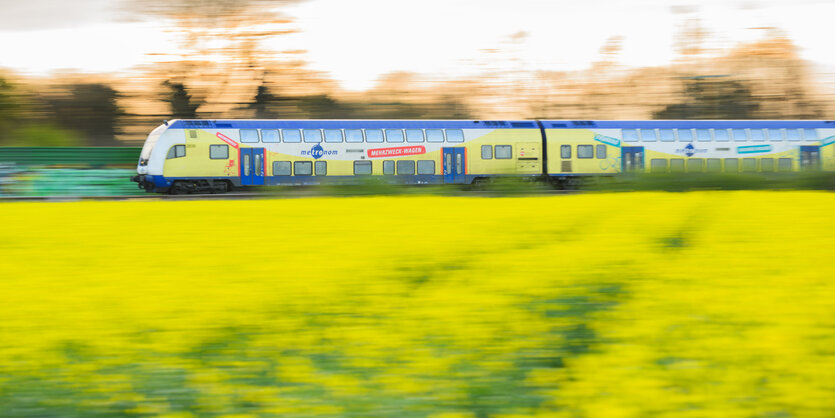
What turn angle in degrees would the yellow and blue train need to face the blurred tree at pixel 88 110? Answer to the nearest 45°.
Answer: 0° — it already faces it

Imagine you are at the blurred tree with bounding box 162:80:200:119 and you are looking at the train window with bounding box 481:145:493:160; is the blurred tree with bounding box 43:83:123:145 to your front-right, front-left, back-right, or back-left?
back-right

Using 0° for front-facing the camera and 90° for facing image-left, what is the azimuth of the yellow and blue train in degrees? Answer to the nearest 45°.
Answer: approximately 90°

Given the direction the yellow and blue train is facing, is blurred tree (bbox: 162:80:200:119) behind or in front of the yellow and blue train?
in front
